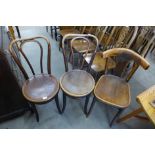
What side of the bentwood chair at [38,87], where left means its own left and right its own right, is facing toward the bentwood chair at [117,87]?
left

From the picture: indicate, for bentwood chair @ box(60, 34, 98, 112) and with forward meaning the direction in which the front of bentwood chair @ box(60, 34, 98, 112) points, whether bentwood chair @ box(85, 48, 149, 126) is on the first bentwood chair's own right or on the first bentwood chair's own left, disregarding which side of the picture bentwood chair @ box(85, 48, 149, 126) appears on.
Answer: on the first bentwood chair's own left

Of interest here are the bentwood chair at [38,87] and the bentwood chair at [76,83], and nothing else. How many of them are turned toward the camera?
2
